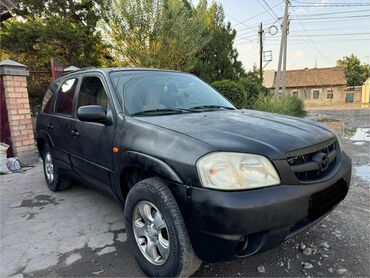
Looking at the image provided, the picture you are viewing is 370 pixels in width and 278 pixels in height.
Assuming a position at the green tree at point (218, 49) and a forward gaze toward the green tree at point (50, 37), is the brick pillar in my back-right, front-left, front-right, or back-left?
front-left

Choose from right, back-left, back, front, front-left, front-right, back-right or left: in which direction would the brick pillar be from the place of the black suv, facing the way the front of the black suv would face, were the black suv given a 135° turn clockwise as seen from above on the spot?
front-right

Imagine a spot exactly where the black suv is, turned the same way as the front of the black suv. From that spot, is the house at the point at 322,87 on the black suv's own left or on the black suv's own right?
on the black suv's own left

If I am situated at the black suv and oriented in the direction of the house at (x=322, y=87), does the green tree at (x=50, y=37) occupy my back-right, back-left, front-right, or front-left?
front-left

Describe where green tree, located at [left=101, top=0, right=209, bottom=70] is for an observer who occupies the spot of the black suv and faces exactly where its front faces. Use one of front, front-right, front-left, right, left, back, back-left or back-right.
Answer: back-left

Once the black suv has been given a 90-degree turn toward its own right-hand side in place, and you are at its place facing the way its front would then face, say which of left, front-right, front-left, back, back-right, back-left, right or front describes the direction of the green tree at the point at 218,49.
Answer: back-right

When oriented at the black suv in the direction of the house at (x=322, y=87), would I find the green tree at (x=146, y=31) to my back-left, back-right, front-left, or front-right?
front-left

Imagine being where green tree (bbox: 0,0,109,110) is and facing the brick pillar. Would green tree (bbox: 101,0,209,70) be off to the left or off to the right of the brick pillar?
left

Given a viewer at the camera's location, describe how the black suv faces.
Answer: facing the viewer and to the right of the viewer

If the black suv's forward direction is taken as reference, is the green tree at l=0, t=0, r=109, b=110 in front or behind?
behind
